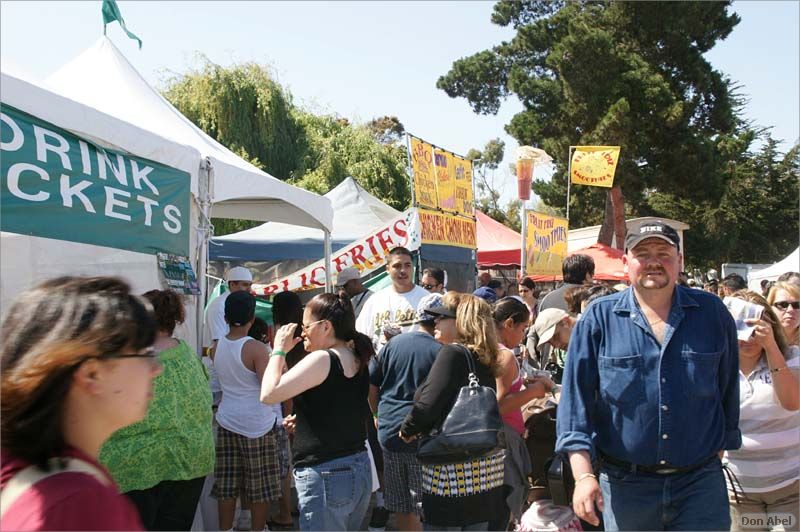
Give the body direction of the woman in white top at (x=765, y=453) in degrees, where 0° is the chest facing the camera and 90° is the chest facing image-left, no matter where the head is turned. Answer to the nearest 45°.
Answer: approximately 45°

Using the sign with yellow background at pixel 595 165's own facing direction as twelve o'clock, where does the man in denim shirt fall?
The man in denim shirt is roughly at 12 o'clock from the sign with yellow background.

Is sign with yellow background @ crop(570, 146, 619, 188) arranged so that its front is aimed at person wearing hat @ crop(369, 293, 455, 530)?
yes

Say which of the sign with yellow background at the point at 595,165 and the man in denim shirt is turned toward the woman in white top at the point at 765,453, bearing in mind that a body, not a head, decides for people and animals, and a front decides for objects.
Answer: the sign with yellow background

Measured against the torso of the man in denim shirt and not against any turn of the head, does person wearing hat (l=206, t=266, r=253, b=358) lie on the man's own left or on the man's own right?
on the man's own right

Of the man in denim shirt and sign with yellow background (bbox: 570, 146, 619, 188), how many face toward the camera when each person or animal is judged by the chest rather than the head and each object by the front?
2

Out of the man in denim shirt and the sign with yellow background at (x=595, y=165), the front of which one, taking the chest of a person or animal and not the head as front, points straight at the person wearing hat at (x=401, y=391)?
the sign with yellow background

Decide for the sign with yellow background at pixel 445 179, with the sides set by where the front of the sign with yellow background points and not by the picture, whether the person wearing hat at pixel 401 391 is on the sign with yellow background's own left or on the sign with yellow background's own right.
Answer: on the sign with yellow background's own right

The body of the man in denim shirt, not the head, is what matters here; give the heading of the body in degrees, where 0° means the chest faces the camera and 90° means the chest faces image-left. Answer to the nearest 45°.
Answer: approximately 0°

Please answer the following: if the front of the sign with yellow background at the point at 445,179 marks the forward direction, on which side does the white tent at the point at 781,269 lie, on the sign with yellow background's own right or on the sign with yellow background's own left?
on the sign with yellow background's own left

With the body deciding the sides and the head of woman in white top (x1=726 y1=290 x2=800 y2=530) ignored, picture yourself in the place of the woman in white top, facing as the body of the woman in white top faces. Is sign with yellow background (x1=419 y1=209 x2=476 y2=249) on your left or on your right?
on your right
